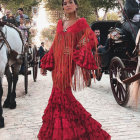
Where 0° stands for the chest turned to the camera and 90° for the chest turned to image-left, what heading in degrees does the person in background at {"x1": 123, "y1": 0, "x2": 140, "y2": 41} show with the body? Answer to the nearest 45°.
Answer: approximately 315°
